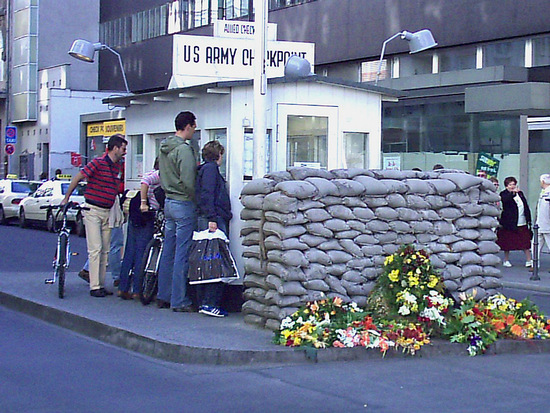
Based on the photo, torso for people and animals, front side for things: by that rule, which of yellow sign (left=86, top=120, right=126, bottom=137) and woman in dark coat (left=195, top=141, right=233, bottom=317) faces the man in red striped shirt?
the yellow sign

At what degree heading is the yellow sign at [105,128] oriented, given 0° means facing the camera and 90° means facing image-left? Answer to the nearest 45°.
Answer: approximately 0°

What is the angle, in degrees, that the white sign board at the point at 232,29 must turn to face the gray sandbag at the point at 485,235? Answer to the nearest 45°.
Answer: approximately 45° to its left
